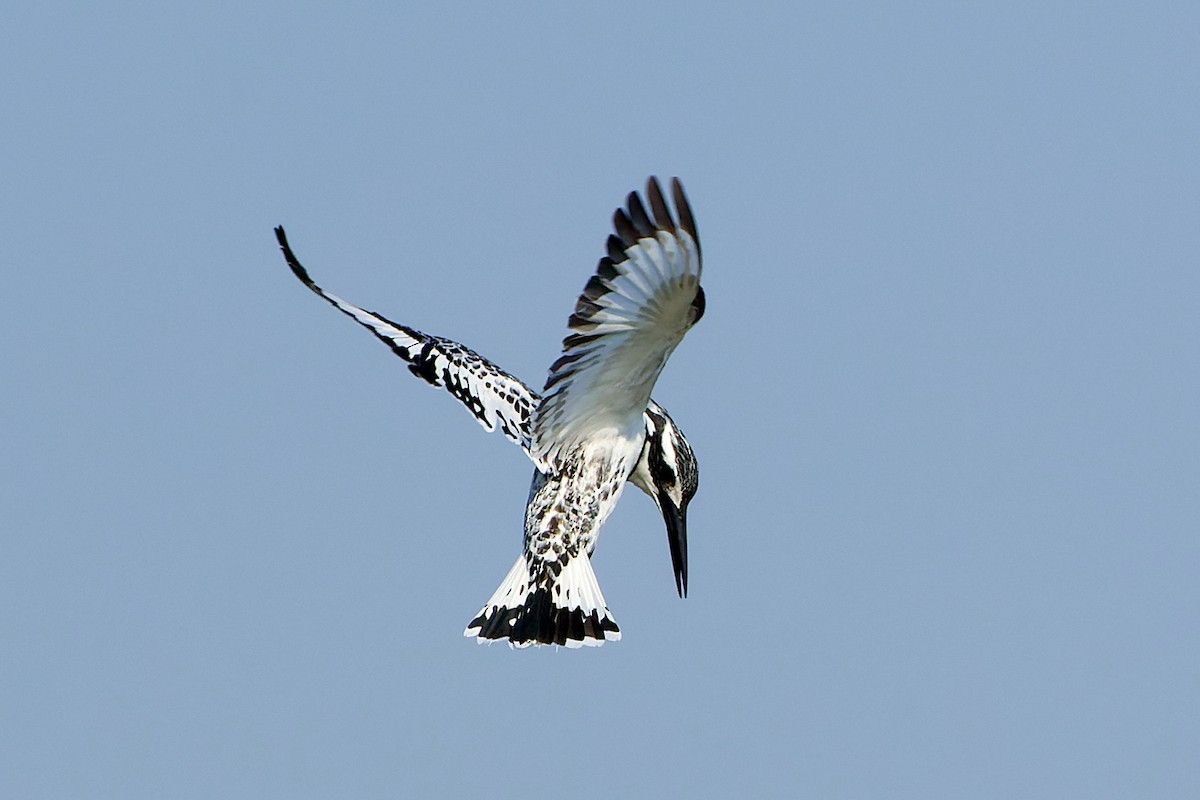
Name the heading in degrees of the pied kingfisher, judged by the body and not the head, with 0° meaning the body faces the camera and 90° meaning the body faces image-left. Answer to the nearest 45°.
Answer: approximately 225°
